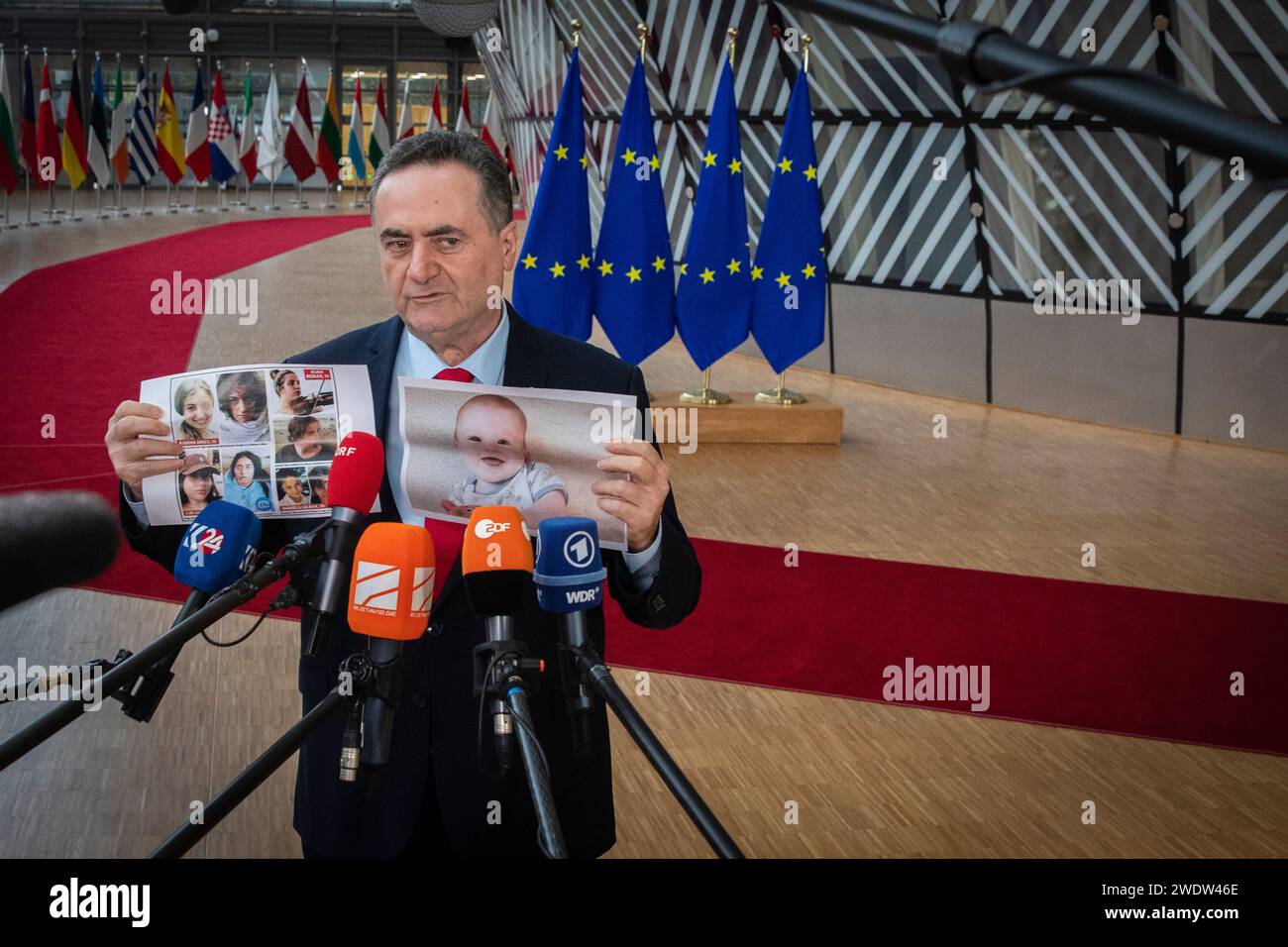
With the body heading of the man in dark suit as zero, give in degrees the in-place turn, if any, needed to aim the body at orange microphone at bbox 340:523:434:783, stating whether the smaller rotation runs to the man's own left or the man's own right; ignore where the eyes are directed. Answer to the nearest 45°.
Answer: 0° — they already face it

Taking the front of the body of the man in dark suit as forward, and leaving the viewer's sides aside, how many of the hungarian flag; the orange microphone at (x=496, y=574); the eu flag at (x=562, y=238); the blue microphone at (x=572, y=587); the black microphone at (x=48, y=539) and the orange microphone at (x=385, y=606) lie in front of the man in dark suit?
4

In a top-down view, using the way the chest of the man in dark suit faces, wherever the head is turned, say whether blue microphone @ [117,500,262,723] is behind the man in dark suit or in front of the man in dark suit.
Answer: in front

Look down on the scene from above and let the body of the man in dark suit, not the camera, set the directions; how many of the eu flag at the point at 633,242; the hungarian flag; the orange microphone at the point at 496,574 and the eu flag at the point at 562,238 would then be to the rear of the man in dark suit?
3

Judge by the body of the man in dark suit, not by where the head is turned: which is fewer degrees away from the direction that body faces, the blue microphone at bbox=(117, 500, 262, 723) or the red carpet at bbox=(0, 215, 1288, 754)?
the blue microphone

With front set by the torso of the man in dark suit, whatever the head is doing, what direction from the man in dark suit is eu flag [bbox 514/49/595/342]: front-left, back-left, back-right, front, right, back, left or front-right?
back

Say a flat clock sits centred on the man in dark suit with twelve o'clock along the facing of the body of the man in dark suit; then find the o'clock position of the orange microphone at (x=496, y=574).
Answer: The orange microphone is roughly at 12 o'clock from the man in dark suit.

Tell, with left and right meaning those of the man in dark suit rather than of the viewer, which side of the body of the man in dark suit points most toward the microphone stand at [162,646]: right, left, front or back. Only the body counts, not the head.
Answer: front

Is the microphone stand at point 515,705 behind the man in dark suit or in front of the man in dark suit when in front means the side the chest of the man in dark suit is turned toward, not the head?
in front

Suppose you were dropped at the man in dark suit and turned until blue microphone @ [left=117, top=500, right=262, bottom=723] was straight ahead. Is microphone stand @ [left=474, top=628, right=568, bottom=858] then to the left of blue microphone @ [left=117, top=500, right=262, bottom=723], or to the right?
left

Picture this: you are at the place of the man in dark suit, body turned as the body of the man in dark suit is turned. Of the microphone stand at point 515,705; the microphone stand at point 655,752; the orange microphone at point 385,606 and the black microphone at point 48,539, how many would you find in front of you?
4

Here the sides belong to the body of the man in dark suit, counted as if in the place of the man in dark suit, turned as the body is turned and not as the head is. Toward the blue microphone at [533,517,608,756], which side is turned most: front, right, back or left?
front

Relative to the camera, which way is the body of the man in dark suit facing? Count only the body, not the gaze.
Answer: toward the camera
